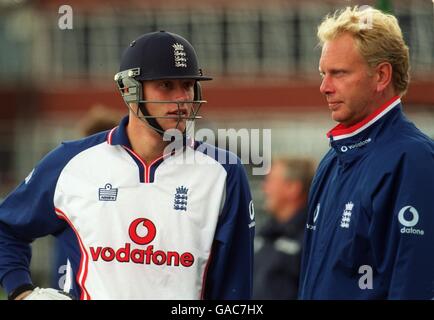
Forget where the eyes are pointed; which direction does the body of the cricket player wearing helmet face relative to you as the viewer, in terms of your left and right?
facing the viewer

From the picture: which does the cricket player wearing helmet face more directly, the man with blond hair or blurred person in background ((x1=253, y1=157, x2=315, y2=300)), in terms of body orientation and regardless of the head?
the man with blond hair

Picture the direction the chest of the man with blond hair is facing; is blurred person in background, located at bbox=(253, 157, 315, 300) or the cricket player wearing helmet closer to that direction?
the cricket player wearing helmet

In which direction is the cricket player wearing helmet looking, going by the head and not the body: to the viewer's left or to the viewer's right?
to the viewer's right

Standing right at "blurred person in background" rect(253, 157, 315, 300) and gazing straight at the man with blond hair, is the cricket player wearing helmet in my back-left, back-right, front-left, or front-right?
front-right

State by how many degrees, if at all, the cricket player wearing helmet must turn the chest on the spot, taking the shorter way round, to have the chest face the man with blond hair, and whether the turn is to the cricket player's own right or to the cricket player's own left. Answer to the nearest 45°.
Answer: approximately 90° to the cricket player's own left

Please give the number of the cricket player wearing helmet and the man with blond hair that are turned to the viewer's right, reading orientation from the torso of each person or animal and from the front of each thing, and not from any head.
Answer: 0

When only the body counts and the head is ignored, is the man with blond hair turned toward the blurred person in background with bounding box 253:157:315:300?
no

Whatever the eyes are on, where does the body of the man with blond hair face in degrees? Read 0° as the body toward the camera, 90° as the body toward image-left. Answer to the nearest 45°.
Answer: approximately 45°

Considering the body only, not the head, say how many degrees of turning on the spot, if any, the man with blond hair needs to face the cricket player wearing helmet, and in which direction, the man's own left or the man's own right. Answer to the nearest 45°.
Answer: approximately 45° to the man's own right
